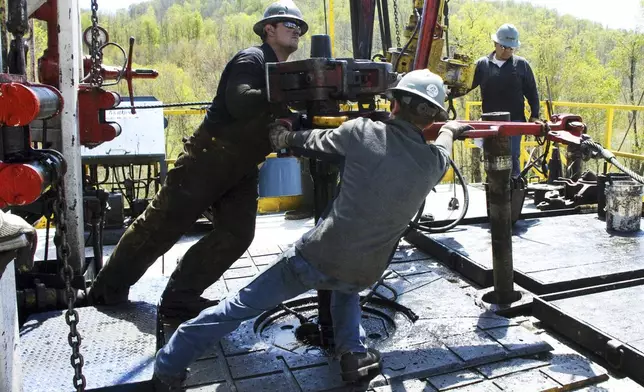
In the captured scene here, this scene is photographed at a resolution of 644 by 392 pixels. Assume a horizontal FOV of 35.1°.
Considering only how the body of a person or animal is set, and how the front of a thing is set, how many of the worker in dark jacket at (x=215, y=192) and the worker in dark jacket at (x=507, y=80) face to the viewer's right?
1

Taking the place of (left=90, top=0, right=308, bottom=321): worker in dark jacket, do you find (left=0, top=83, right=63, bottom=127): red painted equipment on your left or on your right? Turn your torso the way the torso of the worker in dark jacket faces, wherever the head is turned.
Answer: on your right

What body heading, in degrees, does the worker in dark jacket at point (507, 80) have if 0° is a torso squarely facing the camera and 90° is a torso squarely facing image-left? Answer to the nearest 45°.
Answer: approximately 0°

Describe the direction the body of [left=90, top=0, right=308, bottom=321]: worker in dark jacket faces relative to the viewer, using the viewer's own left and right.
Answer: facing to the right of the viewer

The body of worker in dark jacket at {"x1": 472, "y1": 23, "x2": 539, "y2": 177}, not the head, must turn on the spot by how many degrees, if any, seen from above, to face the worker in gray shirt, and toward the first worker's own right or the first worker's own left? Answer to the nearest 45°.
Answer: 0° — they already face them
